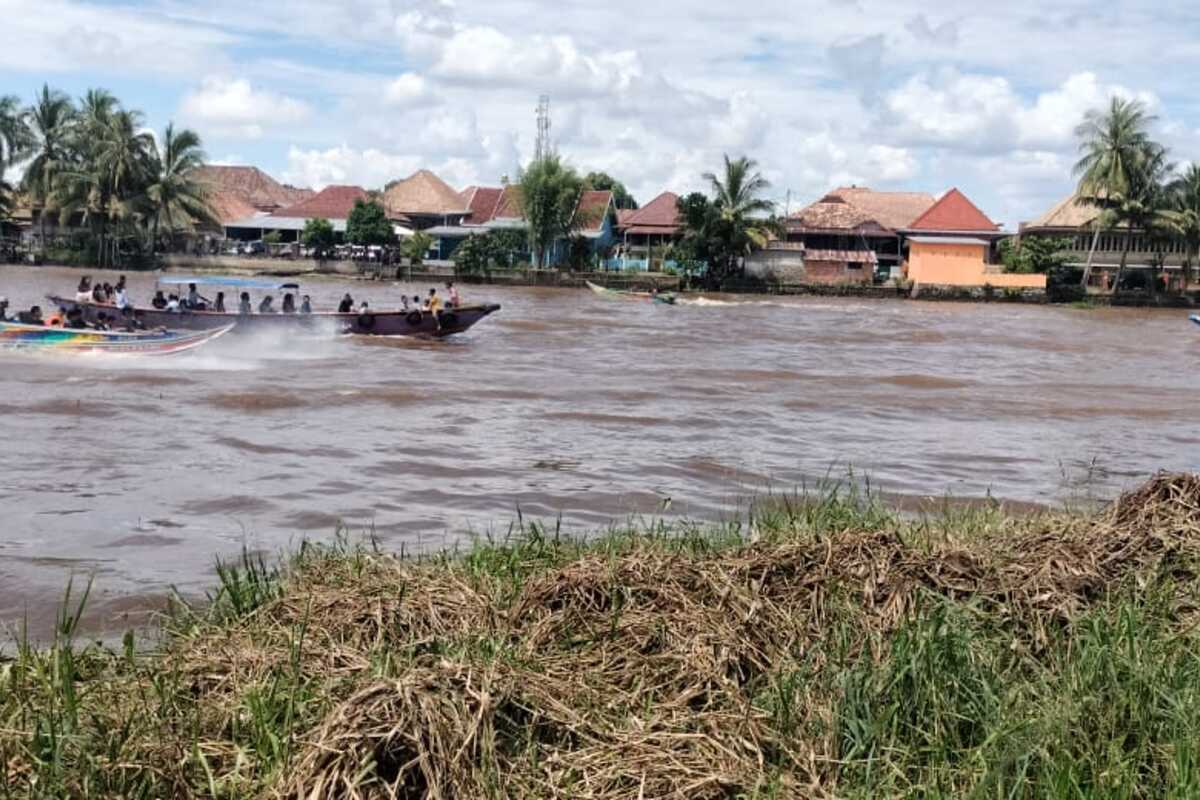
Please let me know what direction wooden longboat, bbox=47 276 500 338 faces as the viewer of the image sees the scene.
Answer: facing to the right of the viewer
